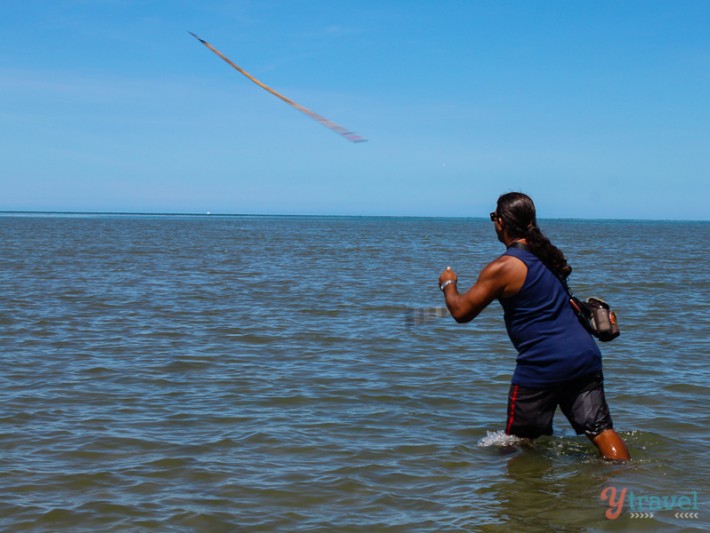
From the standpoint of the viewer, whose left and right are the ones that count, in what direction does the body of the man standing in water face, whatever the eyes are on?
facing away from the viewer and to the left of the viewer

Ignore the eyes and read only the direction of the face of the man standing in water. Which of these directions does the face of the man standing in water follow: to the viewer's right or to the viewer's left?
to the viewer's left
